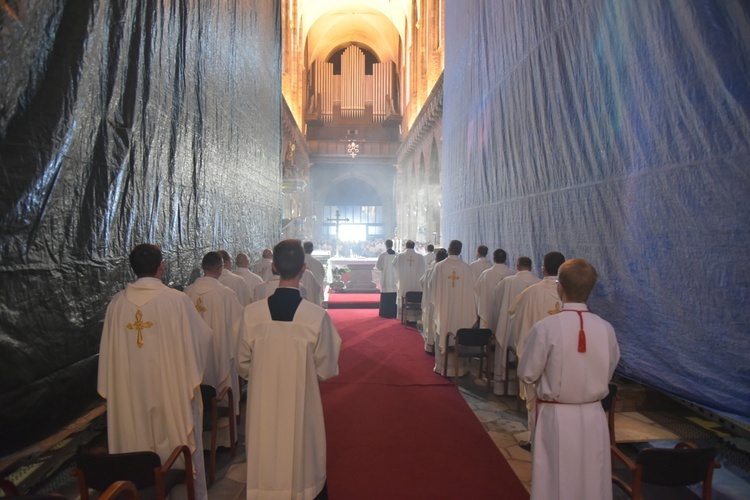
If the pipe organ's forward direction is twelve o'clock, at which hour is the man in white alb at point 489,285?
The man in white alb is roughly at 12 o'clock from the pipe organ.

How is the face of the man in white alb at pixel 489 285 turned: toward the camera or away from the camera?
away from the camera

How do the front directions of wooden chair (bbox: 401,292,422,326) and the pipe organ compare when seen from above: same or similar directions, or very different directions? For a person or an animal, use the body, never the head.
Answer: very different directions

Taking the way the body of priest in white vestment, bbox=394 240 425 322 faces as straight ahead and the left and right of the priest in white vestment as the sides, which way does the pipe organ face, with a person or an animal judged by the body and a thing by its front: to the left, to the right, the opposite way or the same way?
the opposite way

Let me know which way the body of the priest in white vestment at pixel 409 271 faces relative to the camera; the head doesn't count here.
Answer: away from the camera

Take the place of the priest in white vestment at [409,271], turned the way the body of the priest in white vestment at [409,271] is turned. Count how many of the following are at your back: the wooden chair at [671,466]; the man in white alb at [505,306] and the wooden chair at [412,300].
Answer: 3

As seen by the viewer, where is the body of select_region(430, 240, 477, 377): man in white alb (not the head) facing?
away from the camera

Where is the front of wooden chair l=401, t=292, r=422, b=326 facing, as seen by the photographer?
facing away from the viewer

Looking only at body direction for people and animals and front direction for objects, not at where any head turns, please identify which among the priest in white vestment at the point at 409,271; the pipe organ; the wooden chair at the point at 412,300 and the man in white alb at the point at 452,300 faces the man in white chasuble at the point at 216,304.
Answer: the pipe organ

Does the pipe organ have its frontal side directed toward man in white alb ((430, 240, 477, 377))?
yes

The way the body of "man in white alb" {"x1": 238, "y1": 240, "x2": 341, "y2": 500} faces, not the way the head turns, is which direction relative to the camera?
away from the camera
